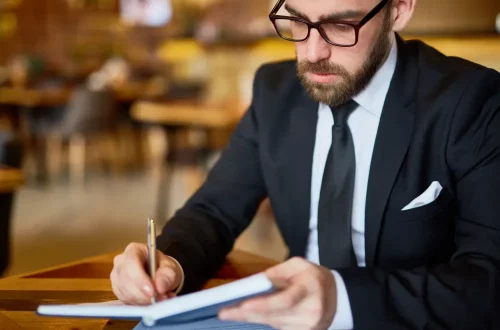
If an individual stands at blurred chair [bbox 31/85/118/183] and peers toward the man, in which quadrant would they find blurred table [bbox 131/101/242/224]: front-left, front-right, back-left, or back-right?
front-left

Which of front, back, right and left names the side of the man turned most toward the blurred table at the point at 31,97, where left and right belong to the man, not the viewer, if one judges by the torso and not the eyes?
right

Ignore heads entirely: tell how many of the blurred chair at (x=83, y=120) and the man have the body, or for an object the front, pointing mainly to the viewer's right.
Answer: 0

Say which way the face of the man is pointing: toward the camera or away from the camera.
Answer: toward the camera

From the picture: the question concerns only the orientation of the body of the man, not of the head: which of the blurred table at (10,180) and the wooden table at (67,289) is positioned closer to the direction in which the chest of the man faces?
the wooden table

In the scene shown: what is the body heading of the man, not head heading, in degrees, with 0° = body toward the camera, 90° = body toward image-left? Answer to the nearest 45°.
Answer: approximately 45°

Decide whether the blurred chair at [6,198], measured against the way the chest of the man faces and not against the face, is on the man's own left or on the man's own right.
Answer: on the man's own right
